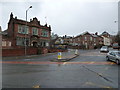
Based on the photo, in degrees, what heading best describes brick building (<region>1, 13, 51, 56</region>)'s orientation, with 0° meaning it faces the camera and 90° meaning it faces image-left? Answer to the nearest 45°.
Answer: approximately 315°
